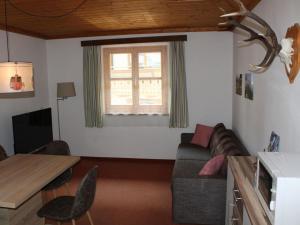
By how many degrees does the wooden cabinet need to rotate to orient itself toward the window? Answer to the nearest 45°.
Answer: approximately 45° to its right

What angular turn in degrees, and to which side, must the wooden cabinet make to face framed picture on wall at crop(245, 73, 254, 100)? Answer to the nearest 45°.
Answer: approximately 90° to its right

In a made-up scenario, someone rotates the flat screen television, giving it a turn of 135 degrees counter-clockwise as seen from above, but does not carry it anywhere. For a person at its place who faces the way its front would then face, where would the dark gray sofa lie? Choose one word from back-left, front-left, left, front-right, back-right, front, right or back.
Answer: back-right

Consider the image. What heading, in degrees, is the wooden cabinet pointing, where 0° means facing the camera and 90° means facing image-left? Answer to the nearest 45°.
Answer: approximately 90°

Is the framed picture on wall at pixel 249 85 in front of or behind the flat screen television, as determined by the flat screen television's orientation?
in front

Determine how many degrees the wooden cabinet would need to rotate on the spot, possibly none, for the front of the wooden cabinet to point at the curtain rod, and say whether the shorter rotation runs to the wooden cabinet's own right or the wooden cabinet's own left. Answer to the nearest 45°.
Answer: approximately 45° to the wooden cabinet's own right

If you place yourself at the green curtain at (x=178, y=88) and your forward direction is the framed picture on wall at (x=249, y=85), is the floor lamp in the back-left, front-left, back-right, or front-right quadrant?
back-right

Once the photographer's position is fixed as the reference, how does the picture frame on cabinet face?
facing the viewer and to the left of the viewer

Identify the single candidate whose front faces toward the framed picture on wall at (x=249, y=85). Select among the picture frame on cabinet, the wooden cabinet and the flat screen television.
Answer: the flat screen television

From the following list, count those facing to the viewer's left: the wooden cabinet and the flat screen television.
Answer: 1

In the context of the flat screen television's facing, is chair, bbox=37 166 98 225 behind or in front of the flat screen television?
in front

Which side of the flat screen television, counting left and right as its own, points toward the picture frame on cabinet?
front

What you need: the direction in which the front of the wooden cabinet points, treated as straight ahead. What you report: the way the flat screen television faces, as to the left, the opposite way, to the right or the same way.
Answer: the opposite way

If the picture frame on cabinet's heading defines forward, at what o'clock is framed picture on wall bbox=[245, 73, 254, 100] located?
The framed picture on wall is roughly at 4 o'clock from the picture frame on cabinet.
